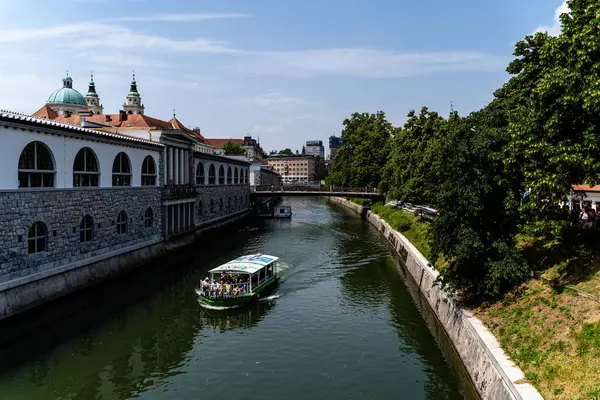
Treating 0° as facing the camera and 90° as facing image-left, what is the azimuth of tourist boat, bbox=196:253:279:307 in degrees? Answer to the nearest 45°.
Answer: approximately 45°

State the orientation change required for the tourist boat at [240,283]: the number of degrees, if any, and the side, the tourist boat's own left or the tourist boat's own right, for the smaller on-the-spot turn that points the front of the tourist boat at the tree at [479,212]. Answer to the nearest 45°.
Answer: approximately 90° to the tourist boat's own left

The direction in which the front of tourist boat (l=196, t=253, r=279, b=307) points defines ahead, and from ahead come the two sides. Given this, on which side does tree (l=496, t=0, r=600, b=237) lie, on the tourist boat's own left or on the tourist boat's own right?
on the tourist boat's own left

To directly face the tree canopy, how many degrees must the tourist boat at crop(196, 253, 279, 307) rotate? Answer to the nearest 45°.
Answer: approximately 90° to its left
